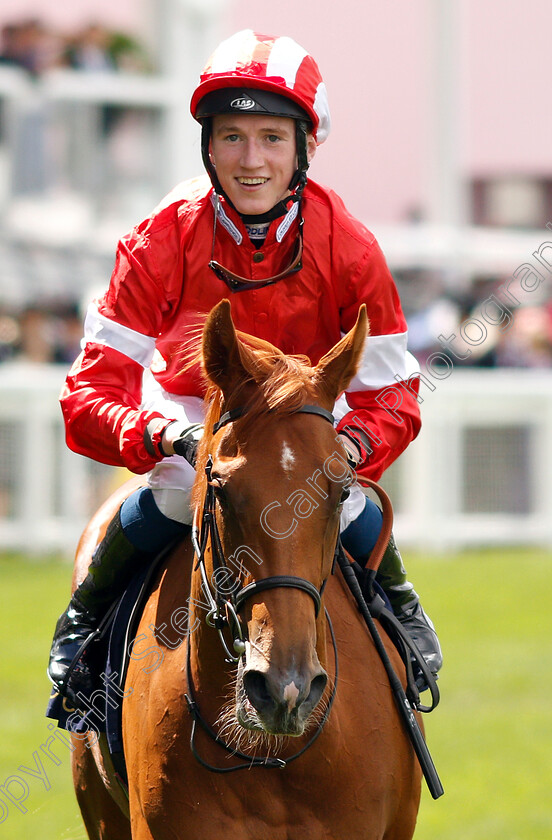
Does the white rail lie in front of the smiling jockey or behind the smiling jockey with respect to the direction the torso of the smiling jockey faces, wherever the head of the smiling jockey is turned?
behind

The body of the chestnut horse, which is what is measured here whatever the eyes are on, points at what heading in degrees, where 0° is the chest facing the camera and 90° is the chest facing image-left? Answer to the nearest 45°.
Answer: approximately 0°

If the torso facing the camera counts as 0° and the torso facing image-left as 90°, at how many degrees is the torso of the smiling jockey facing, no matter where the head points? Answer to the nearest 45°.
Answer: approximately 0°

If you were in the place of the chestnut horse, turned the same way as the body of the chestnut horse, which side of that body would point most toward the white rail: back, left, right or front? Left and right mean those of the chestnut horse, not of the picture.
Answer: back
